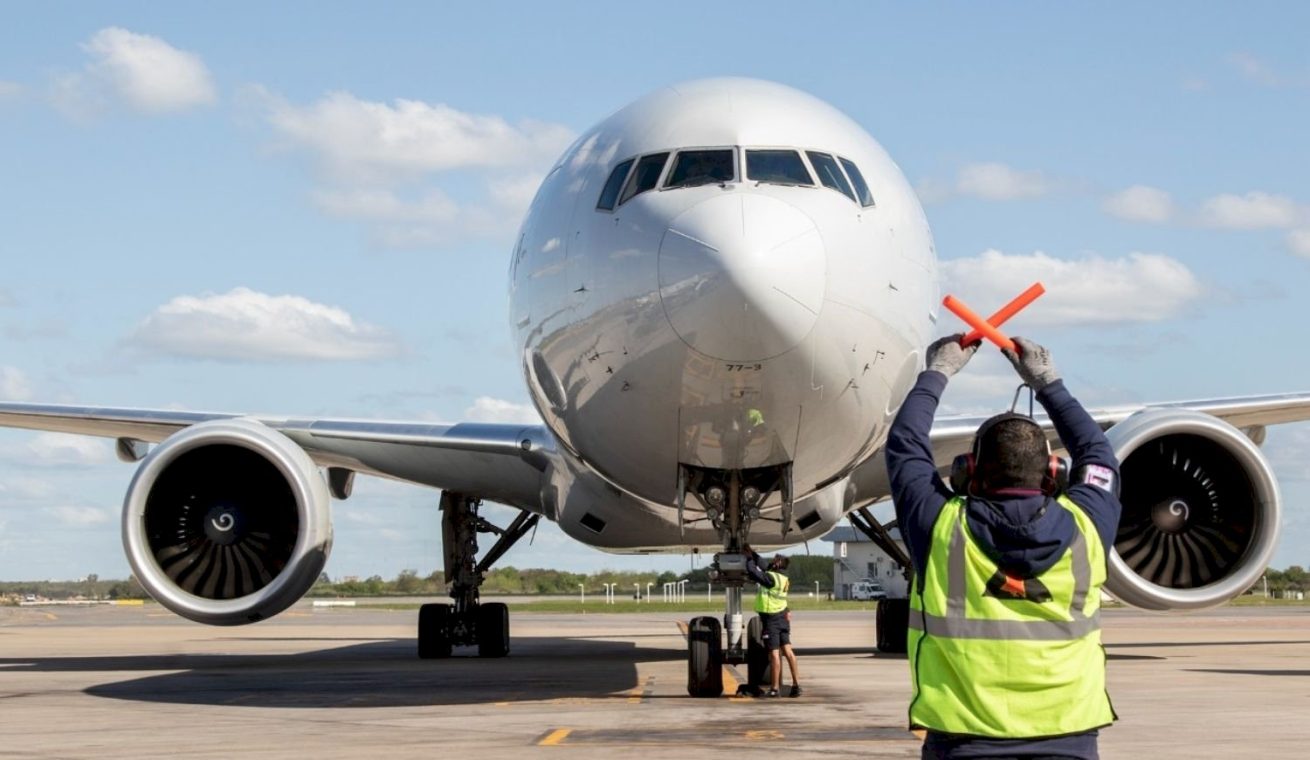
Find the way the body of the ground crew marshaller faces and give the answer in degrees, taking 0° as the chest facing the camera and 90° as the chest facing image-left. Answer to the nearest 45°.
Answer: approximately 180°

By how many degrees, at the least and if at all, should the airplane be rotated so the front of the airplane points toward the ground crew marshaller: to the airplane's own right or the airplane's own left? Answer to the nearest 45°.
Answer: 0° — it already faces them

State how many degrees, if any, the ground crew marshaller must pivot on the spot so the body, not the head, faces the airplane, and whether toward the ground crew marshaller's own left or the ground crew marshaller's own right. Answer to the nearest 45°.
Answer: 0° — they already face it

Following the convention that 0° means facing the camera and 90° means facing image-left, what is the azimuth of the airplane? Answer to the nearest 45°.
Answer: approximately 0°

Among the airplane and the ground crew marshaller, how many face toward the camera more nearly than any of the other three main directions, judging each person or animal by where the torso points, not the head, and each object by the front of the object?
1

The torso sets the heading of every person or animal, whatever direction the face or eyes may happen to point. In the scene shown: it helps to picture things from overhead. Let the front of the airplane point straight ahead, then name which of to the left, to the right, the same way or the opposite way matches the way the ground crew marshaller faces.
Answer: the opposite way
